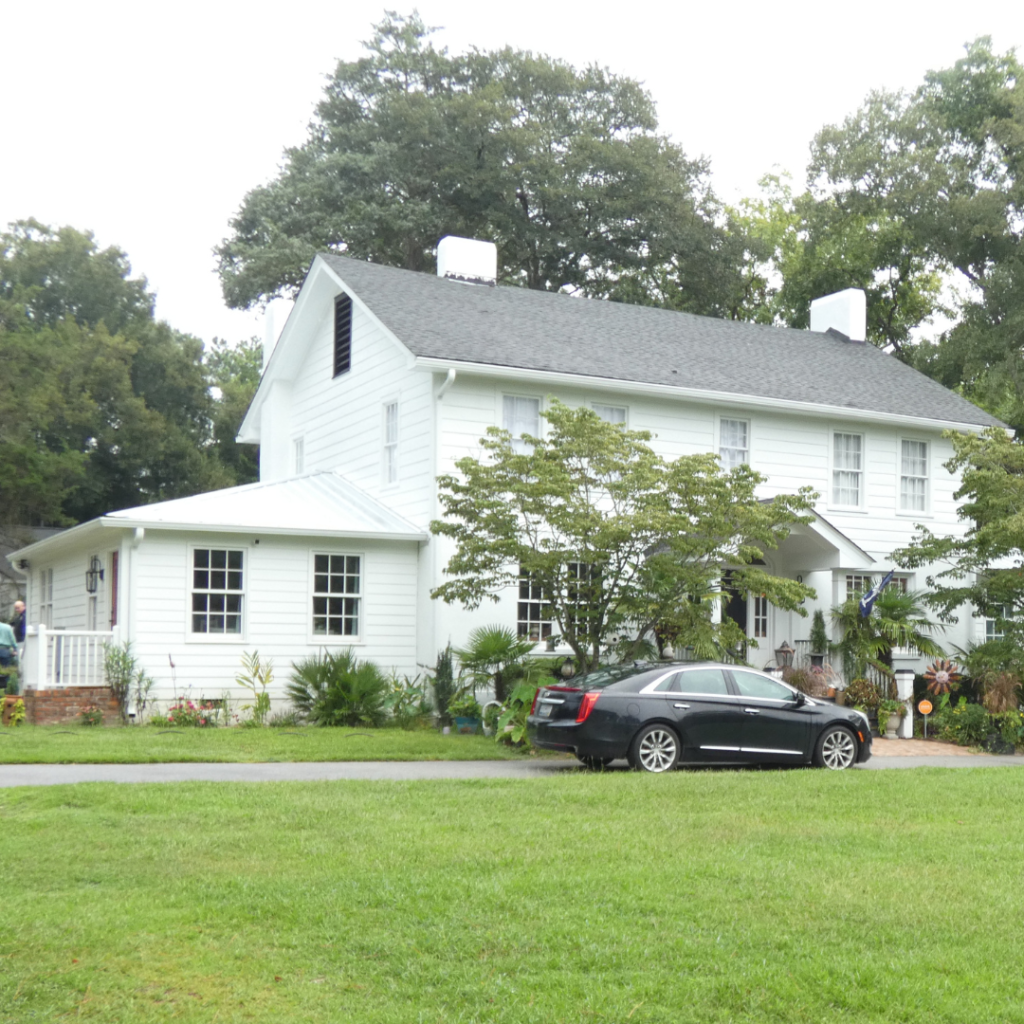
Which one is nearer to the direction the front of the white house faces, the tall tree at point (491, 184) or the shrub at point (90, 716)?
the shrub

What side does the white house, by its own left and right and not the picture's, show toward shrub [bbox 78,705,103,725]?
right

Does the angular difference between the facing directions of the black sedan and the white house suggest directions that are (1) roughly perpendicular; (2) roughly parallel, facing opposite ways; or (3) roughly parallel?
roughly perpendicular

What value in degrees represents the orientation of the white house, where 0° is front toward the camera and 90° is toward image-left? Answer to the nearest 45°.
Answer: approximately 315°

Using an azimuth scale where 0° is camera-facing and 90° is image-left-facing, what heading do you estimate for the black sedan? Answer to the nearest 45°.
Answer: approximately 225°
